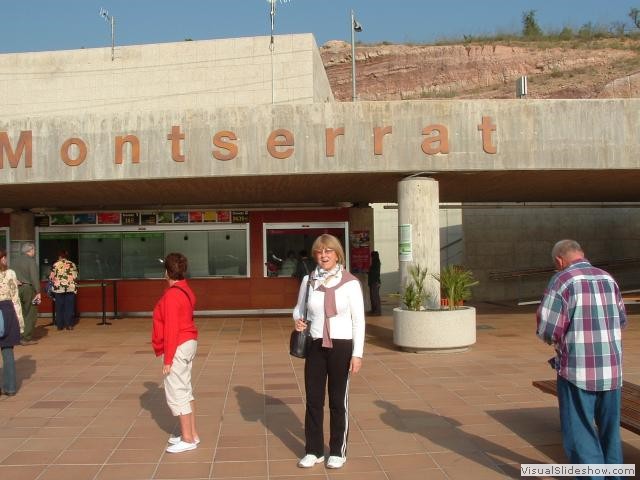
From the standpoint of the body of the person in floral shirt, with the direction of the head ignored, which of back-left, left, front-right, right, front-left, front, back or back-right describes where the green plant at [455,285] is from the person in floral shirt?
back-right

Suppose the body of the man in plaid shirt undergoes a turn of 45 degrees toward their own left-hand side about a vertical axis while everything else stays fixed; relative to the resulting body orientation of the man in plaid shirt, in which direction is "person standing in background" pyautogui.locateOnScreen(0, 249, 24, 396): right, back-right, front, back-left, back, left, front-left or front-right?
front

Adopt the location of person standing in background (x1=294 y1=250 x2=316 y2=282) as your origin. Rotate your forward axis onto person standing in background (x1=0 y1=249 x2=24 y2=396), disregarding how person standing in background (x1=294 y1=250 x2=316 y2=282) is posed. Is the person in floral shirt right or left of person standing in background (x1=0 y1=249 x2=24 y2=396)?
right

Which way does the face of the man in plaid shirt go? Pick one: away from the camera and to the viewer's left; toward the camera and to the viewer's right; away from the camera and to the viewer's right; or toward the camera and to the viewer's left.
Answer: away from the camera and to the viewer's left

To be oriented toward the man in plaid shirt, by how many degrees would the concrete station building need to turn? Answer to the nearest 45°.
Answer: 0° — it already faces them

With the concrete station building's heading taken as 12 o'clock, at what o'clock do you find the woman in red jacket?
The woman in red jacket is roughly at 12 o'clock from the concrete station building.

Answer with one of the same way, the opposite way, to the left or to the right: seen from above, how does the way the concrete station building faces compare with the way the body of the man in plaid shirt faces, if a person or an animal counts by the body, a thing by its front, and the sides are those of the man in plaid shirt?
the opposite way

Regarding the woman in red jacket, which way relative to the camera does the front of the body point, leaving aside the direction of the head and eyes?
to the viewer's left

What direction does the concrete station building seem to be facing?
toward the camera

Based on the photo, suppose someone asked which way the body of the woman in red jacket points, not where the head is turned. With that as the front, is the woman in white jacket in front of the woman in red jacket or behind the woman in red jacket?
behind

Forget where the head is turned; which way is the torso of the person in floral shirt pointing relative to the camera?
away from the camera

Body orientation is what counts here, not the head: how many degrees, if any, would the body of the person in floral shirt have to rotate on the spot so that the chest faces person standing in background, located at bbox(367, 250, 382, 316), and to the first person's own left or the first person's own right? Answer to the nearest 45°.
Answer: approximately 90° to the first person's own right

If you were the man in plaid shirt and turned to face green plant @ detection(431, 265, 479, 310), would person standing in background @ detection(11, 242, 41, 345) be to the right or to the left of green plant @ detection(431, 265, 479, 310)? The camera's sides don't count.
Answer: left

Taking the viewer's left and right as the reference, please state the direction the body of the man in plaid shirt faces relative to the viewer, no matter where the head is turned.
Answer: facing away from the viewer and to the left of the viewer

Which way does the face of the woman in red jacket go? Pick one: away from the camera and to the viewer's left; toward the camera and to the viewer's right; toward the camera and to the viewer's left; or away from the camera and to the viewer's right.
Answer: away from the camera and to the viewer's left

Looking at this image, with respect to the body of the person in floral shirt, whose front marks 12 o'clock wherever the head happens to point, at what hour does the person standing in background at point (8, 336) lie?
The person standing in background is roughly at 6 o'clock from the person in floral shirt.
